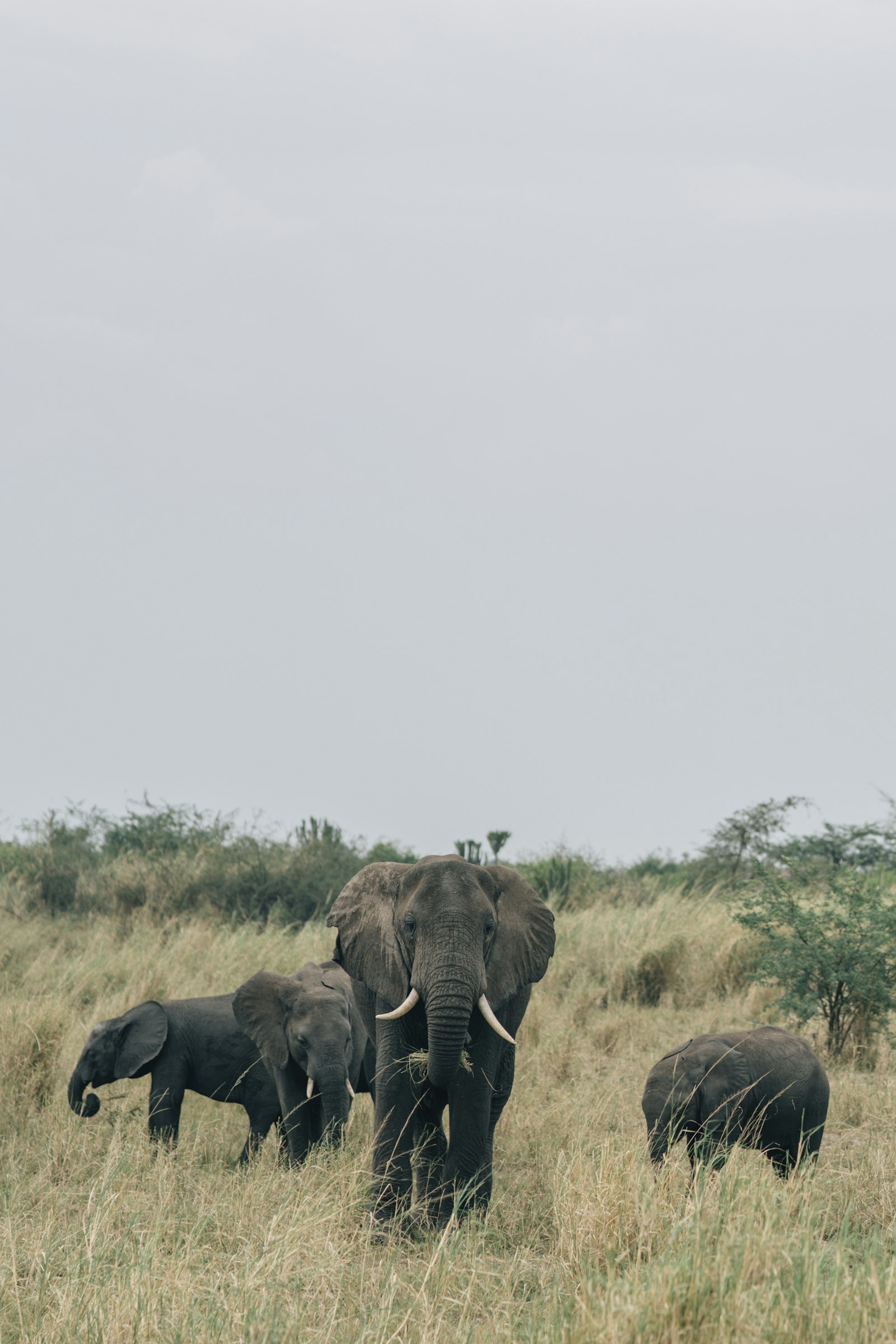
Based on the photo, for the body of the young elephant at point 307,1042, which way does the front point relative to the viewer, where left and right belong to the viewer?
facing the viewer

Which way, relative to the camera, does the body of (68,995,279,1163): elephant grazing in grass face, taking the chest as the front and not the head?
to the viewer's left

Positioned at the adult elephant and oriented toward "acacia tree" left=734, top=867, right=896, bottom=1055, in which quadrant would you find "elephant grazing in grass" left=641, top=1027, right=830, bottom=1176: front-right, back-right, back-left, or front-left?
front-right

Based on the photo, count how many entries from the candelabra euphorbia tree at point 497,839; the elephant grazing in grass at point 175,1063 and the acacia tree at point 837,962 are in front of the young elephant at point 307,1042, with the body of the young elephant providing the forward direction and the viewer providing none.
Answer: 0

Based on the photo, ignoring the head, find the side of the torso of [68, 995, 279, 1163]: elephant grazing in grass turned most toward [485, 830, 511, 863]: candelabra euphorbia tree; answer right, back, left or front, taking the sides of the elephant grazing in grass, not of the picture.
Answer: right

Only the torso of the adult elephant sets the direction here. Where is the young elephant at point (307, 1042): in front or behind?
behind

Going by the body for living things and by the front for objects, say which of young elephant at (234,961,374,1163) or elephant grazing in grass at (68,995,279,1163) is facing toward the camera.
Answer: the young elephant

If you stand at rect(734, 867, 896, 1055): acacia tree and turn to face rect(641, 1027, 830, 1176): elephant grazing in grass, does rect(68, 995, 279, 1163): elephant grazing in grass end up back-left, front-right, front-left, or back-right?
front-right

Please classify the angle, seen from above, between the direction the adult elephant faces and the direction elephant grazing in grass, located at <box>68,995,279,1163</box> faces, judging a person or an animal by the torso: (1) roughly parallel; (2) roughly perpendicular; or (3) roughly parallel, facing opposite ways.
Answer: roughly perpendicular

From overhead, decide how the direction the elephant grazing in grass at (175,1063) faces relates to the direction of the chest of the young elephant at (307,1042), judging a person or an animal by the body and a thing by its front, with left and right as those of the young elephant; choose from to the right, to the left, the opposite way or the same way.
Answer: to the right

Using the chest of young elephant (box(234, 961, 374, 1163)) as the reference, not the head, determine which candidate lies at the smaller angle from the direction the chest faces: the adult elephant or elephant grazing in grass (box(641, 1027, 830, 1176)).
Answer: the adult elephant

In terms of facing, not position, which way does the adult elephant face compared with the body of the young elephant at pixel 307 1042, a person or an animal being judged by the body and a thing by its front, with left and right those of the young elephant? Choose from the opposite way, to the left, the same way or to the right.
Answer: the same way

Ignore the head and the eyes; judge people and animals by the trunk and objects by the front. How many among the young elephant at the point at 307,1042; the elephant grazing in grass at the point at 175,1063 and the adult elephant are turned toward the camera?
2

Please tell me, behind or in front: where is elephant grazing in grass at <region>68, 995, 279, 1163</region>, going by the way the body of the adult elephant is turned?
behind
